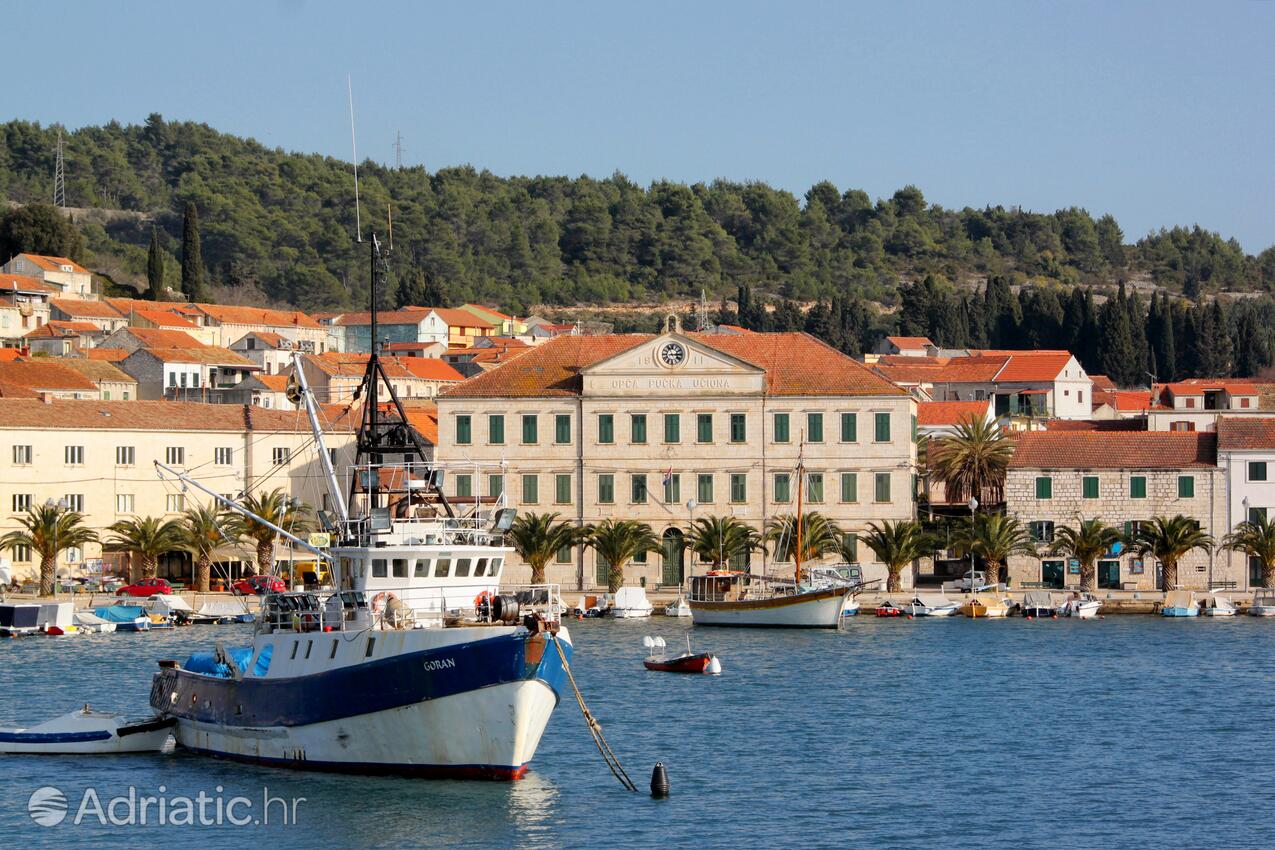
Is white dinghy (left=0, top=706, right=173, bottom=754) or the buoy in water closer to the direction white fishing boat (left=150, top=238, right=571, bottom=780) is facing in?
the buoy in water

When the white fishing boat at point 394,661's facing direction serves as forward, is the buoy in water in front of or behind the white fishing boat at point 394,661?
in front

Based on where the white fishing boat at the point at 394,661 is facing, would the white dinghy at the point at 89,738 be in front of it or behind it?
behind

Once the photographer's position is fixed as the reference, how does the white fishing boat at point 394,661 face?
facing the viewer and to the right of the viewer
